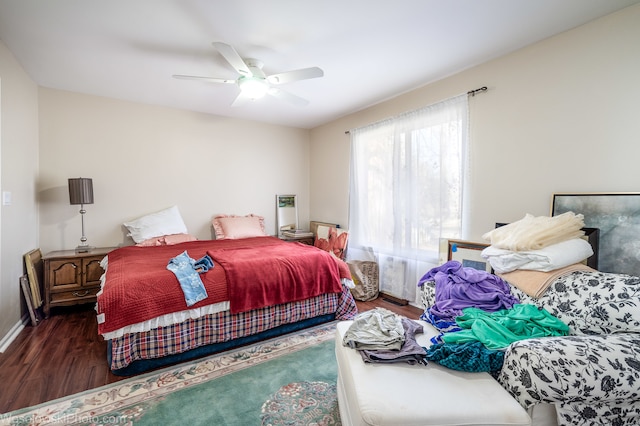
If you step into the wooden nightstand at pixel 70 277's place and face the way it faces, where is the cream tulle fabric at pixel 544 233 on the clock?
The cream tulle fabric is roughly at 11 o'clock from the wooden nightstand.

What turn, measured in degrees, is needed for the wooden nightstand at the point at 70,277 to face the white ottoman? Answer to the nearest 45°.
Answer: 0° — it already faces it

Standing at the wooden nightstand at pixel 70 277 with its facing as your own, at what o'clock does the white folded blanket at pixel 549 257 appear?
The white folded blanket is roughly at 11 o'clock from the wooden nightstand.

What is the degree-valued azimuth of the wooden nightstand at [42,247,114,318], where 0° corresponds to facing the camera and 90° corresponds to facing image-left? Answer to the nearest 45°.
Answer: approximately 0°

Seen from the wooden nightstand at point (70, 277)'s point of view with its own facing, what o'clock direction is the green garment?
The green garment is roughly at 11 o'clock from the wooden nightstand.

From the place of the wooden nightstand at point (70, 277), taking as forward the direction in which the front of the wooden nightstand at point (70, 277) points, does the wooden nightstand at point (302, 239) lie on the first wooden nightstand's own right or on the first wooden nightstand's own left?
on the first wooden nightstand's own left
